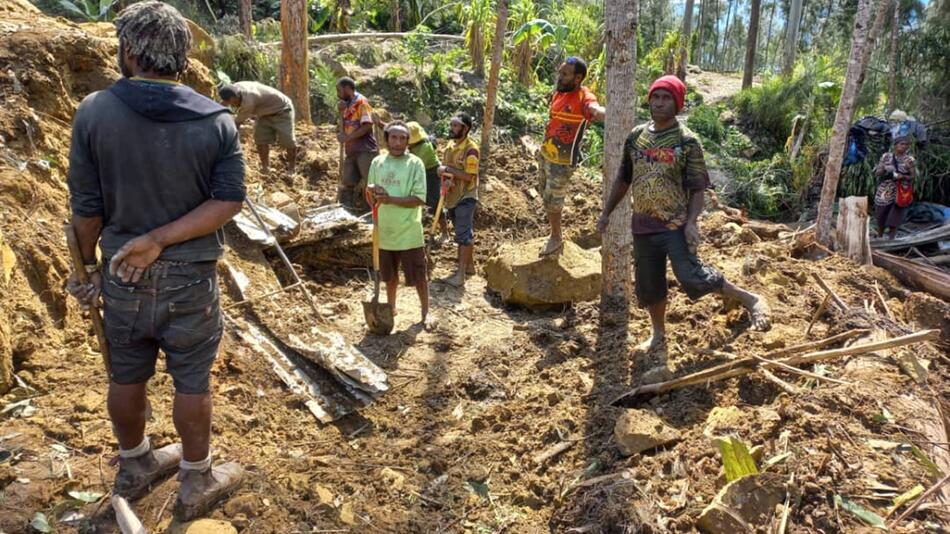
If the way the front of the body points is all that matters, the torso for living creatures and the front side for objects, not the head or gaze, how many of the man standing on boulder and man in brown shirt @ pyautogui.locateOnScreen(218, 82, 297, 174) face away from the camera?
0

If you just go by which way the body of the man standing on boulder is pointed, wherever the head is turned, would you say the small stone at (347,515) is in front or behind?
in front

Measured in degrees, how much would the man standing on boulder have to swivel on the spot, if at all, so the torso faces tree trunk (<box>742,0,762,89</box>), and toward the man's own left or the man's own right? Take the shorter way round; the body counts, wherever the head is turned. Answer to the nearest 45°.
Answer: approximately 135° to the man's own right

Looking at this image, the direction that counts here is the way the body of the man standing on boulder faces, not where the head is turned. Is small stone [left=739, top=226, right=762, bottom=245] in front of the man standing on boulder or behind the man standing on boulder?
behind

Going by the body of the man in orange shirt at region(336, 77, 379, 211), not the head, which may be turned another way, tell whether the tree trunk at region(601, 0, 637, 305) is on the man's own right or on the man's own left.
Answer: on the man's own left

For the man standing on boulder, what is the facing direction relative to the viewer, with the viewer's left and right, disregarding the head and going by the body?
facing the viewer and to the left of the viewer

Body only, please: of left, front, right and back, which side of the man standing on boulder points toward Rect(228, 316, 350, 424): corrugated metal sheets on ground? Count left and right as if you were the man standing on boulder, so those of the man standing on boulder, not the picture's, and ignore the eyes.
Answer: front

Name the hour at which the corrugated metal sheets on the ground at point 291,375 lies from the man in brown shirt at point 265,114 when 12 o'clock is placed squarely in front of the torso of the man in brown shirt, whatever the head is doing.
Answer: The corrugated metal sheets on the ground is roughly at 9 o'clock from the man in brown shirt.

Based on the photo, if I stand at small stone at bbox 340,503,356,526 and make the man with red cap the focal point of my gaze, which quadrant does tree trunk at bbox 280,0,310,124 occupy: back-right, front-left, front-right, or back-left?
front-left

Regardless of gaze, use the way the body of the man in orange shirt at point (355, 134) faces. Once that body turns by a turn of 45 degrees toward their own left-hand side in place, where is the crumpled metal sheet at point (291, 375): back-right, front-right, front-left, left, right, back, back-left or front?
front

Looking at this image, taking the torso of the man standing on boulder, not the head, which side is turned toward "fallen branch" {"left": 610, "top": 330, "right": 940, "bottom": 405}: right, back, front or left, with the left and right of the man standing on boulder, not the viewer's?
left

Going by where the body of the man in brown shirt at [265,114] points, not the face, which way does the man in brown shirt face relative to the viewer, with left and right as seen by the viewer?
facing to the left of the viewer

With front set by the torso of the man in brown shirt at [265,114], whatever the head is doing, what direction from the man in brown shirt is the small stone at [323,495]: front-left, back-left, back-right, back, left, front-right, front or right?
left

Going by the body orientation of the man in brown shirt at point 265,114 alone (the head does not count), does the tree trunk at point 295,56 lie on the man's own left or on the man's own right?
on the man's own right

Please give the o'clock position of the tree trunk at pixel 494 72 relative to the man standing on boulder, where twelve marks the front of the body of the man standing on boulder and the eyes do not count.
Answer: The tree trunk is roughly at 4 o'clock from the man standing on boulder.

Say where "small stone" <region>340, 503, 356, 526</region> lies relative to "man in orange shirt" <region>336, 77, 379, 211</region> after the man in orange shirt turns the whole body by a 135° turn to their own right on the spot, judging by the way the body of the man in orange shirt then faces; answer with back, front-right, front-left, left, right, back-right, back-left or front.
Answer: back
